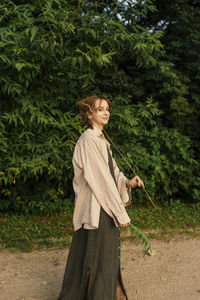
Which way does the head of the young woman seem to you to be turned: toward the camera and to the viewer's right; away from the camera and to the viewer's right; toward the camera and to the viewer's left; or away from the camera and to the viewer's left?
toward the camera and to the viewer's right

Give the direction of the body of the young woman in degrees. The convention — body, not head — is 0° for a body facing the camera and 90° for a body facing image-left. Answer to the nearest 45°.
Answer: approximately 270°
